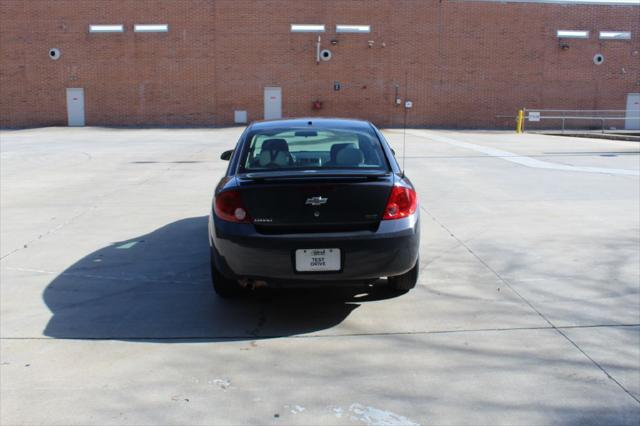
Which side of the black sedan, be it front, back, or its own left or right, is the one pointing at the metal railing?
front

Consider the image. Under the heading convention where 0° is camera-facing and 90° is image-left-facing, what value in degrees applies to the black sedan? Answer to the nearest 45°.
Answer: approximately 180°

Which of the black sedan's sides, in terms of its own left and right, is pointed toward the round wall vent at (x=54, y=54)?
front

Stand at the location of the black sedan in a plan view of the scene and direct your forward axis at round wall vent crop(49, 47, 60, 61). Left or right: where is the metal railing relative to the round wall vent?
right
